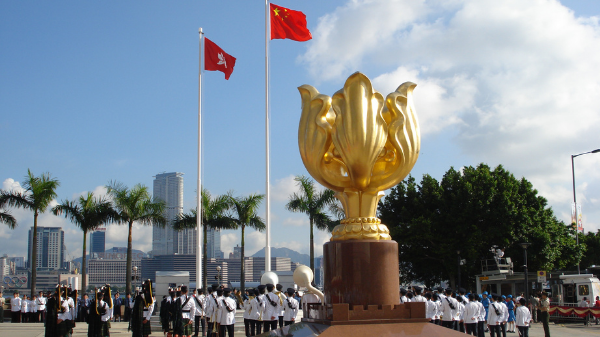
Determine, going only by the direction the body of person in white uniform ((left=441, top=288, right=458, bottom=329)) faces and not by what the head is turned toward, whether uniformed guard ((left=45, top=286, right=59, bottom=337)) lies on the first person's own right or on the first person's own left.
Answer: on the first person's own left
